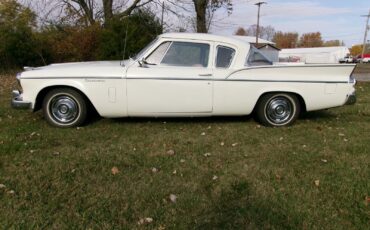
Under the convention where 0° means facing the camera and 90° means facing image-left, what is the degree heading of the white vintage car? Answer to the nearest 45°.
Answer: approximately 90°
